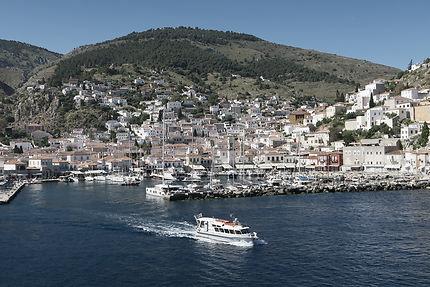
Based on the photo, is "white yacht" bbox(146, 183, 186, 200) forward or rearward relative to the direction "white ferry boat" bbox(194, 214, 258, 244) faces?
rearward

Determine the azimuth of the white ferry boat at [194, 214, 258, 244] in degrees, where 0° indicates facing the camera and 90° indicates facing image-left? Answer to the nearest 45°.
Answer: approximately 315°
